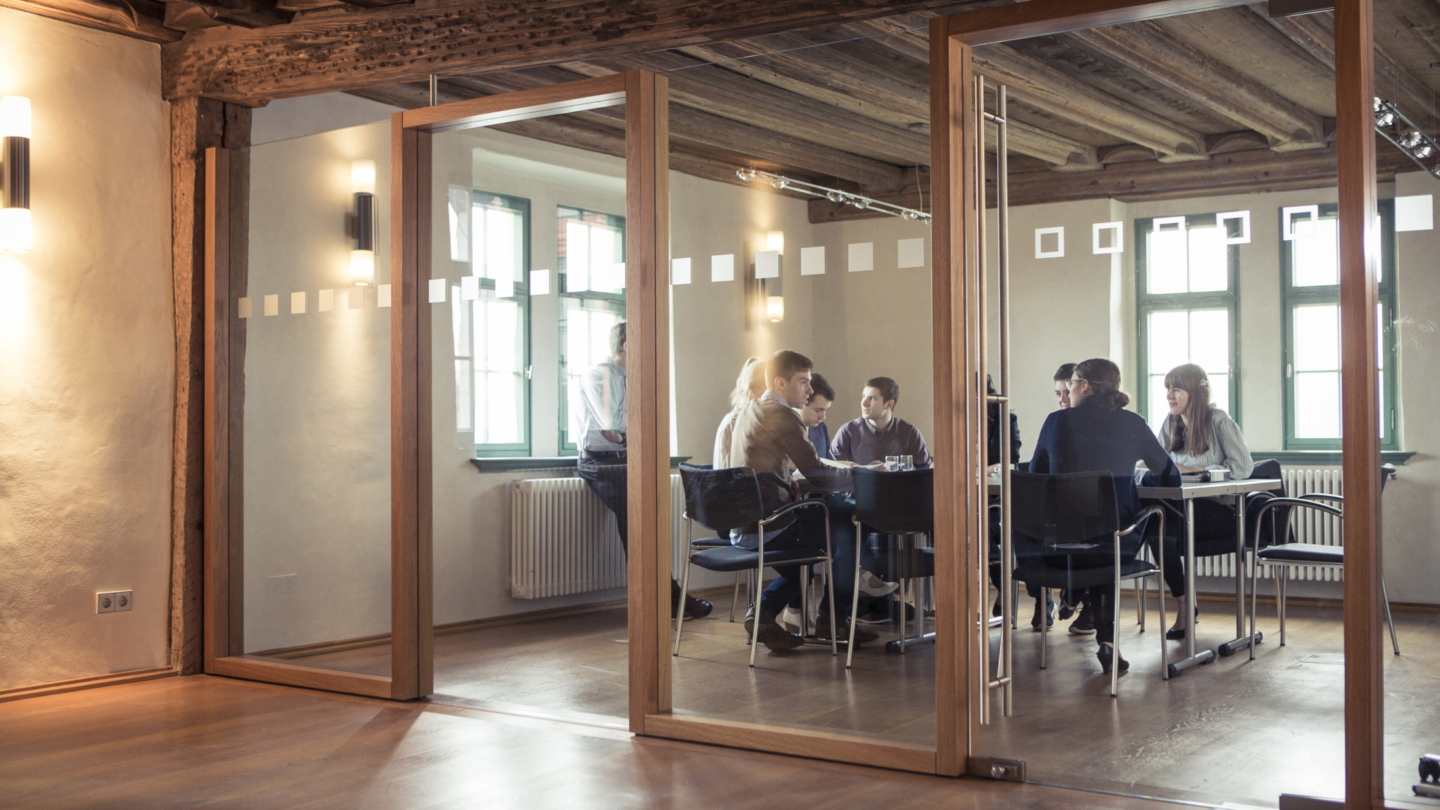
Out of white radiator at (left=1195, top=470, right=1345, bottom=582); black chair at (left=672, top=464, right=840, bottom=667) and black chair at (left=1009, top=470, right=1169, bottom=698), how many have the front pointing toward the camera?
1

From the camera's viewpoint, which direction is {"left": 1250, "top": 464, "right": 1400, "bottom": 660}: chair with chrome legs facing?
to the viewer's left

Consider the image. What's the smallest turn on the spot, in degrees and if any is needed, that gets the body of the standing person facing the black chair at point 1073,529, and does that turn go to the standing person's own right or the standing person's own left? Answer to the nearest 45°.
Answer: approximately 45° to the standing person's own right

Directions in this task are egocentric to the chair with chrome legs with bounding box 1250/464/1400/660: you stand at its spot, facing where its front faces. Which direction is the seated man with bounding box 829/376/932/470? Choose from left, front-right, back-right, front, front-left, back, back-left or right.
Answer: front

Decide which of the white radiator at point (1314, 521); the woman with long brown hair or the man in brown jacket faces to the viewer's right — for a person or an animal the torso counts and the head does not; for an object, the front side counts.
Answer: the man in brown jacket

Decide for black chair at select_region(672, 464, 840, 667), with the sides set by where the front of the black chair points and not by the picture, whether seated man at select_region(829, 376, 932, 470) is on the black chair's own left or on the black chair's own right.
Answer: on the black chair's own right

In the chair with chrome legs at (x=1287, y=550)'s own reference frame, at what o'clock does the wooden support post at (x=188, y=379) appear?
The wooden support post is roughly at 12 o'clock from the chair with chrome legs.

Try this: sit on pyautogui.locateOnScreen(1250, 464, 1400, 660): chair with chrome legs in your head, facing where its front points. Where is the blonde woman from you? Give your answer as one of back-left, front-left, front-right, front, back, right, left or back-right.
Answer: front

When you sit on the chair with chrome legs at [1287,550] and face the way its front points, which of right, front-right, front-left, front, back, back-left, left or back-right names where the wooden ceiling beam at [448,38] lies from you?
front

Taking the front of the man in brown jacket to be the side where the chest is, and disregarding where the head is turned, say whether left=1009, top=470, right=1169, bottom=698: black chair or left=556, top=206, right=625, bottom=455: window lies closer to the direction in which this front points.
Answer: the black chair

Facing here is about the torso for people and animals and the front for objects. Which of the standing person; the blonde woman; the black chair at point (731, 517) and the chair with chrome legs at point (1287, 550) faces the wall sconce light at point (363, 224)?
the chair with chrome legs

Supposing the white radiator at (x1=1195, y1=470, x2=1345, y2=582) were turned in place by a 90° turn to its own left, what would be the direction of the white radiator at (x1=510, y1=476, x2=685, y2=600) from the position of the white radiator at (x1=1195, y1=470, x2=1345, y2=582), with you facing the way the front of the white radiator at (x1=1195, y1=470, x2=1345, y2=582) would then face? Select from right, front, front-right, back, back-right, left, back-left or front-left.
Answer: back

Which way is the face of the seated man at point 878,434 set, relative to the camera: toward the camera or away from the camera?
toward the camera

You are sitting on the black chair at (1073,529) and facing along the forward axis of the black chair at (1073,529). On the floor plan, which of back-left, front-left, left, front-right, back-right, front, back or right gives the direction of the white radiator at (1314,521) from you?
front-right

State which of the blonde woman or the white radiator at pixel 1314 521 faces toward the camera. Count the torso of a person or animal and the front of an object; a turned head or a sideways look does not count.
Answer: the white radiator

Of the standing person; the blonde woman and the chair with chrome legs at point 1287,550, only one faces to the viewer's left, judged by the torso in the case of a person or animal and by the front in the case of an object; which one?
the chair with chrome legs

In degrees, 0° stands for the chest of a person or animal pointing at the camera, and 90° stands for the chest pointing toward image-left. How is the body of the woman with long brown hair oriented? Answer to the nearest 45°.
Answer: approximately 45°

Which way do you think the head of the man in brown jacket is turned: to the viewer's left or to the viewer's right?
to the viewer's right

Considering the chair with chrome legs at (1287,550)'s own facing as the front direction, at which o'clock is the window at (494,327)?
The window is roughly at 12 o'clock from the chair with chrome legs.
